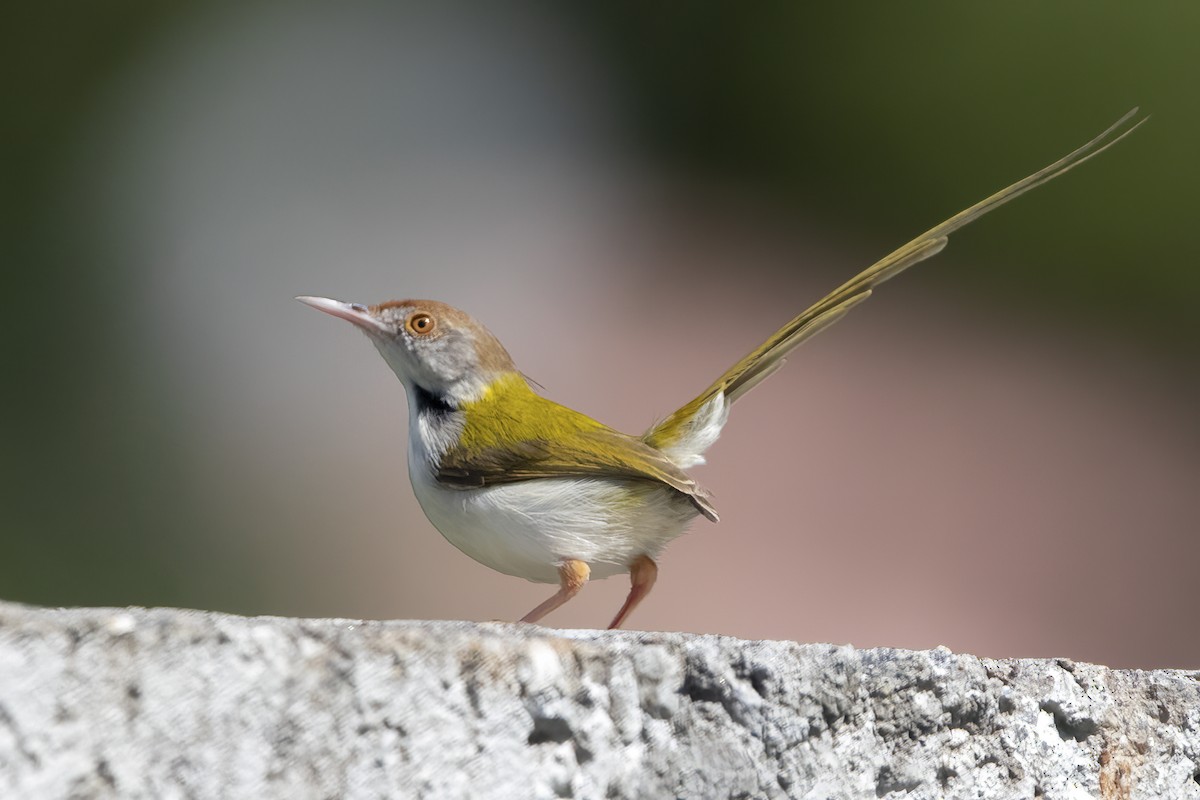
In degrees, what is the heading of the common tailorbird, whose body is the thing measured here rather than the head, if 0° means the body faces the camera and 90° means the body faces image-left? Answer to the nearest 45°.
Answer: approximately 90°
